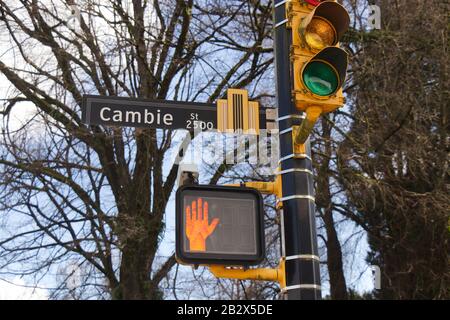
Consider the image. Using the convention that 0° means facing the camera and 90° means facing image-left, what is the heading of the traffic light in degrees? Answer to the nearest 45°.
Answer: approximately 315°

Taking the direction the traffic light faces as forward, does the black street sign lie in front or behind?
behind

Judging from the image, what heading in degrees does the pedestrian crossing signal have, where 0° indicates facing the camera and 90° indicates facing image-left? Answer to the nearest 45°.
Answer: approximately 0°
